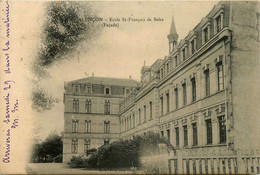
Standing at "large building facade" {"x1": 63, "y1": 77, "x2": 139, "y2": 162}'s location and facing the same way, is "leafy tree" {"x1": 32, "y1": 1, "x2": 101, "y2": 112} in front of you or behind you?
in front

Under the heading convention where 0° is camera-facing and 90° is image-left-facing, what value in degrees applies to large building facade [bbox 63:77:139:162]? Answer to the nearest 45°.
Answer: approximately 0°

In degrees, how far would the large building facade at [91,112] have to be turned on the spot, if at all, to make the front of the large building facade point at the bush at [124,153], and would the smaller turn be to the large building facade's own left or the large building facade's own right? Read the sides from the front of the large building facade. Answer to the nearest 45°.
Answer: approximately 45° to the large building facade's own left
